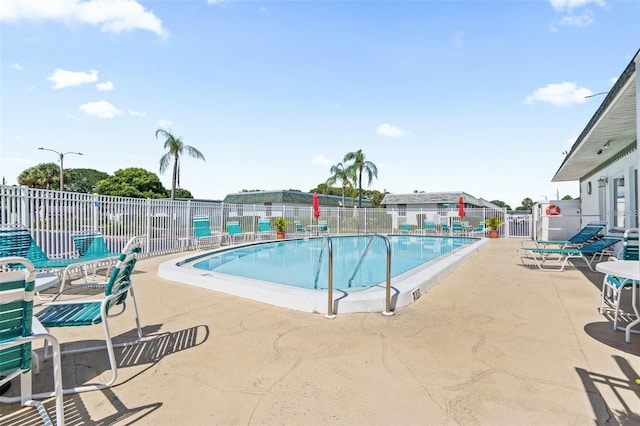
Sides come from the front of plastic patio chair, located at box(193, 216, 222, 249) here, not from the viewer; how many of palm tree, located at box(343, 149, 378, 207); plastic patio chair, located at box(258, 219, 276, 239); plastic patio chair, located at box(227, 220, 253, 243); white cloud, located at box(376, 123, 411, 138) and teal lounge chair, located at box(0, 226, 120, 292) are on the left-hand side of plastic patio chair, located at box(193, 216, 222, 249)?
4

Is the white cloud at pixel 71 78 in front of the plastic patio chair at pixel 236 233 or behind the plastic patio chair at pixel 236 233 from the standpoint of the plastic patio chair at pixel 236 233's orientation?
behind

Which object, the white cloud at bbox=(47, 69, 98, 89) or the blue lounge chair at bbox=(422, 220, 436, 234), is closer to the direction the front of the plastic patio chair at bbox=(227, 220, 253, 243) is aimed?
the blue lounge chair

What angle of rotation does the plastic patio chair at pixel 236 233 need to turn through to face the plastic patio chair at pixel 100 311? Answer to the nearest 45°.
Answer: approximately 45° to its right

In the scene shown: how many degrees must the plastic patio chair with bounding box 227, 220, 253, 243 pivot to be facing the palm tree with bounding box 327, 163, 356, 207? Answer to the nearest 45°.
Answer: approximately 90° to its left

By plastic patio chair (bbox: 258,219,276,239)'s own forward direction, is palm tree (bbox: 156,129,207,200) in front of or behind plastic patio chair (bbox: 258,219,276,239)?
behind

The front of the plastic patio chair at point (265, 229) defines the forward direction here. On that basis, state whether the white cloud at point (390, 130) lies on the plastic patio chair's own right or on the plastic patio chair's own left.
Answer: on the plastic patio chair's own left

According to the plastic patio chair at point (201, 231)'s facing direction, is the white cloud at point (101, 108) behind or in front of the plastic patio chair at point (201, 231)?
behind

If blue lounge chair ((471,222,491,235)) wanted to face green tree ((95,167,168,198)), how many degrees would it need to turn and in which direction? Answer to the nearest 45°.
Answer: approximately 45° to its right

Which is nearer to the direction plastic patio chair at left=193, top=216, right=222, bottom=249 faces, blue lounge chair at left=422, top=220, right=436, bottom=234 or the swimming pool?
the swimming pool

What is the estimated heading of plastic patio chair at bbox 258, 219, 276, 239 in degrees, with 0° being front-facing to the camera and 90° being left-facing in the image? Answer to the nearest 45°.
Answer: approximately 315°

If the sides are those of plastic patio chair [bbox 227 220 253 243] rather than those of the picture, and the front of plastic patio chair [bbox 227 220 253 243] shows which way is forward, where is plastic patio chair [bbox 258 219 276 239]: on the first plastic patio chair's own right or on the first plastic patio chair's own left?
on the first plastic patio chair's own left
